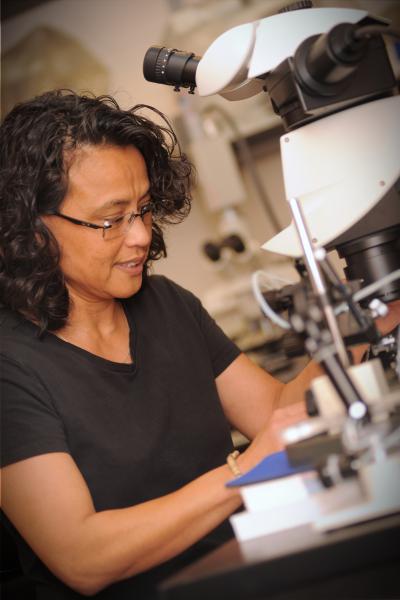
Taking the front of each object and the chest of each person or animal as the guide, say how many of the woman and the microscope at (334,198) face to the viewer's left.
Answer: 1

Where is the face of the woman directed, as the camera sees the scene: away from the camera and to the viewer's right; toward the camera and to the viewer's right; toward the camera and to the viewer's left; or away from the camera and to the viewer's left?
toward the camera and to the viewer's right

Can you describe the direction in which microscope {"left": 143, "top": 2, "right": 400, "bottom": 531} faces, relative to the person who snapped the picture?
facing to the left of the viewer
